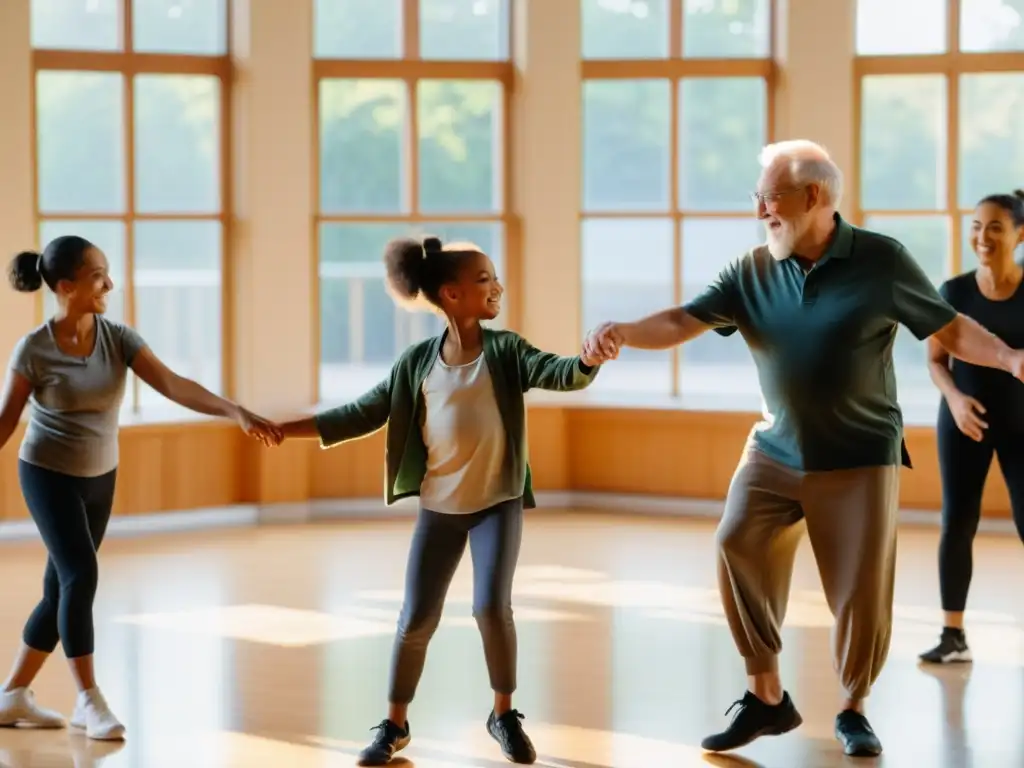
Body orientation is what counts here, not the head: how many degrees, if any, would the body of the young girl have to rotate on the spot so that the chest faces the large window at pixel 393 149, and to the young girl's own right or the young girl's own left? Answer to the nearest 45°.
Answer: approximately 180°

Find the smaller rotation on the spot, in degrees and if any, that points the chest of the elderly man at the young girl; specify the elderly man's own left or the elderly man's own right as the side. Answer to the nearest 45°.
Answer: approximately 45° to the elderly man's own right

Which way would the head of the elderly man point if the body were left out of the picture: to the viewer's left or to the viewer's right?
to the viewer's left

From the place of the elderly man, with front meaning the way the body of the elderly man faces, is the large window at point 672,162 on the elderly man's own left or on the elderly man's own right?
on the elderly man's own right

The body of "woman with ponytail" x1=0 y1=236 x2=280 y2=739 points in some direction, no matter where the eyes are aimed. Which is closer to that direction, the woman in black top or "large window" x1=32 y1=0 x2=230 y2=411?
the woman in black top

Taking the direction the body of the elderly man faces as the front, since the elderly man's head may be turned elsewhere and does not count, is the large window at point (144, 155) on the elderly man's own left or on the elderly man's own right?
on the elderly man's own right

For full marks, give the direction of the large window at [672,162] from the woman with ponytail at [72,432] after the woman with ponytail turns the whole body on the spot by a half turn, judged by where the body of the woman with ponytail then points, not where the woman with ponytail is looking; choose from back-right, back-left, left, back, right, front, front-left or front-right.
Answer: right

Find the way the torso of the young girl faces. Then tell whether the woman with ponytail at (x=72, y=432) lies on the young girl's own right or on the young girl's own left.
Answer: on the young girl's own right

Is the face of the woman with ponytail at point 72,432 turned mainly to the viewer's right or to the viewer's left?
to the viewer's right

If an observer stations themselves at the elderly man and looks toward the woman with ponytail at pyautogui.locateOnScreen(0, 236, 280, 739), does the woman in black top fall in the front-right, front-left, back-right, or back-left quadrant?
back-right

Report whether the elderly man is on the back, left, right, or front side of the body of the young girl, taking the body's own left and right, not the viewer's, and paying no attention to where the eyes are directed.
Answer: left

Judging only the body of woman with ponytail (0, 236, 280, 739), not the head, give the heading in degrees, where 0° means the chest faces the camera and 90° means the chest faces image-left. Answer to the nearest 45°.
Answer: approximately 315°
